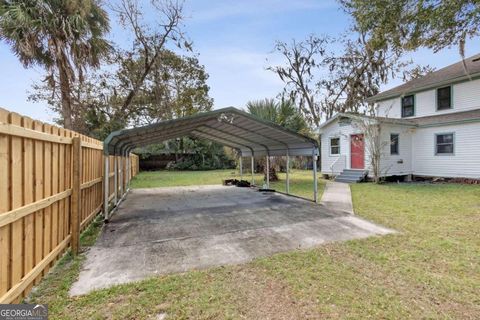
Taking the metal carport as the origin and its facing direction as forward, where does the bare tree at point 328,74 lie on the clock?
The bare tree is roughly at 7 o'clock from the metal carport.

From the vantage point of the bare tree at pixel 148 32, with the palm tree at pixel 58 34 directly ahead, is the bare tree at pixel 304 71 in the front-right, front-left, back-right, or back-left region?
back-left

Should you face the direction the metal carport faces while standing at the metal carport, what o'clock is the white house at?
The white house is roughly at 8 o'clock from the metal carport.

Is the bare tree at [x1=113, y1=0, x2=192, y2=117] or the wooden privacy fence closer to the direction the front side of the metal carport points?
the wooden privacy fence

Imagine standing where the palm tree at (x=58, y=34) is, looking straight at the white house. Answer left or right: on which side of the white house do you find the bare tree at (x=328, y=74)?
left

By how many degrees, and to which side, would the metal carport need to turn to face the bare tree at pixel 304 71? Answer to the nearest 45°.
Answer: approximately 135° to its left

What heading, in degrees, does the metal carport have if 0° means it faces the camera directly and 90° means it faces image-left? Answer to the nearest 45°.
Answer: approximately 0°

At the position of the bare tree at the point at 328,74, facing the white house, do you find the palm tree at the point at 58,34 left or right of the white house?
right

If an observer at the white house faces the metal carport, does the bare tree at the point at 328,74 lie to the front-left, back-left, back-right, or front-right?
back-right

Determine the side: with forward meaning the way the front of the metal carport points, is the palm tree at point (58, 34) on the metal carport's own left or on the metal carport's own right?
on the metal carport's own right

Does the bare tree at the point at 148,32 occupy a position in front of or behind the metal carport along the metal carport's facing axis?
behind
